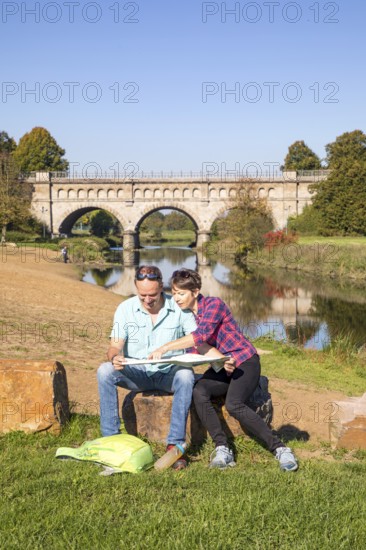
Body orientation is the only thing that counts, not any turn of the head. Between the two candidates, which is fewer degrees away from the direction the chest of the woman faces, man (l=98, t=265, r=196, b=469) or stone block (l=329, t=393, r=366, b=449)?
the man

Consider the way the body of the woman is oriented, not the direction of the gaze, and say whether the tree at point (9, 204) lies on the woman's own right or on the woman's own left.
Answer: on the woman's own right

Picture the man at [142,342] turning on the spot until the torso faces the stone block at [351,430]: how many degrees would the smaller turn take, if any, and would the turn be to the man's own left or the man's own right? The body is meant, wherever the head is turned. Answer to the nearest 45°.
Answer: approximately 90° to the man's own left

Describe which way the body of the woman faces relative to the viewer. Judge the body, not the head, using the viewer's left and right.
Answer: facing the viewer and to the left of the viewer

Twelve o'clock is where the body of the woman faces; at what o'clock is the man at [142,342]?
The man is roughly at 2 o'clock from the woman.

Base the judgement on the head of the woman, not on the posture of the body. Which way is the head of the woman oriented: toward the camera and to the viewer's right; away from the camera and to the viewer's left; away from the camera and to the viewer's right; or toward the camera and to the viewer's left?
toward the camera and to the viewer's left

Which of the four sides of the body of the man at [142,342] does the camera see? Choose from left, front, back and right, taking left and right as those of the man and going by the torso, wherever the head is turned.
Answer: front

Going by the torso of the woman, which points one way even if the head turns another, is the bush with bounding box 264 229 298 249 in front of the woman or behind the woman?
behind

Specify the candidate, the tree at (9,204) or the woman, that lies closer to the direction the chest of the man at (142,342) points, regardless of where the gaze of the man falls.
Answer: the woman

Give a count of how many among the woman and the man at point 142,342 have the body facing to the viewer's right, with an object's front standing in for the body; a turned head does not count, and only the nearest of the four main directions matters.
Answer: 0

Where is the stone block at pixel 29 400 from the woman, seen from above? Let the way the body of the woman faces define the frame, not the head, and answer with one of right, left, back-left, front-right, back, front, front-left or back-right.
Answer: front-right
